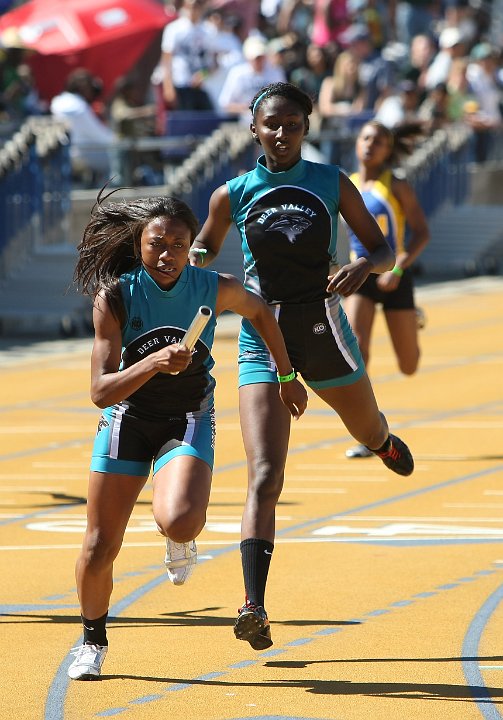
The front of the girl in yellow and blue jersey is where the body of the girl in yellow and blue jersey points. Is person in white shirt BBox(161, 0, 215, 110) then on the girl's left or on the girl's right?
on the girl's right

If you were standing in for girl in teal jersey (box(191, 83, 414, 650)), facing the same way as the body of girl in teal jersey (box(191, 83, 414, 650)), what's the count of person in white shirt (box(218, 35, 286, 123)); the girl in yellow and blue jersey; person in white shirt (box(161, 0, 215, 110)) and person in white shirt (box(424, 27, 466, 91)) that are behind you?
4

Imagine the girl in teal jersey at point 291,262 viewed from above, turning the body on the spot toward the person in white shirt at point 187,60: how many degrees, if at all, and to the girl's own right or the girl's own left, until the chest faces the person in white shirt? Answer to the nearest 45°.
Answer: approximately 180°

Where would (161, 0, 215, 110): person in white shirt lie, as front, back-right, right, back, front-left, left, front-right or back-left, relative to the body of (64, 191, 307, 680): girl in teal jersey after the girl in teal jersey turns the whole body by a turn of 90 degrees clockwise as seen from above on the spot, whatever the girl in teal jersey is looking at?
right

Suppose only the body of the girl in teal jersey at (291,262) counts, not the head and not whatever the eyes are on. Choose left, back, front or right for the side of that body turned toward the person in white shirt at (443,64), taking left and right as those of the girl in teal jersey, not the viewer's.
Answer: back

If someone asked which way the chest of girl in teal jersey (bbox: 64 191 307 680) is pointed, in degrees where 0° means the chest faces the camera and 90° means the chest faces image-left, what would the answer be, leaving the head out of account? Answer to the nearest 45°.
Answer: approximately 0°

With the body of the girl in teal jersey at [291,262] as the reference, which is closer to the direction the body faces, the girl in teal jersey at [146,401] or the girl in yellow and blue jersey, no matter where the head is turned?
the girl in teal jersey

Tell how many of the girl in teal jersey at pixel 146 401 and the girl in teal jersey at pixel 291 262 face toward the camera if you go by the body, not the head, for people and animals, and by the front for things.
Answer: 2

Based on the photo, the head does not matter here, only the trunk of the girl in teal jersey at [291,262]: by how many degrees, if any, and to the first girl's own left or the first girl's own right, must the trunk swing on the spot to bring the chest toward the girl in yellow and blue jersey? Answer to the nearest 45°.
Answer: approximately 180°

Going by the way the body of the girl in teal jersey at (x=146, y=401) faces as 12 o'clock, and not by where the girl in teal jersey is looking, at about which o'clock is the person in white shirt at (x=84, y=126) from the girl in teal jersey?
The person in white shirt is roughly at 6 o'clock from the girl in teal jersey.

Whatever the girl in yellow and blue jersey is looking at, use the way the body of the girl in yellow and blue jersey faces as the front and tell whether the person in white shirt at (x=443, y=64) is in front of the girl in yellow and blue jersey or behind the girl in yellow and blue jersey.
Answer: behind
